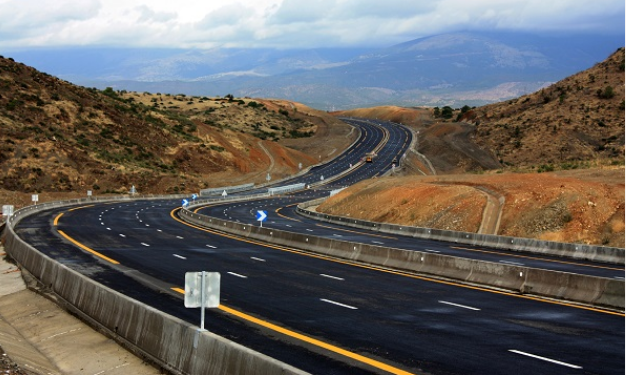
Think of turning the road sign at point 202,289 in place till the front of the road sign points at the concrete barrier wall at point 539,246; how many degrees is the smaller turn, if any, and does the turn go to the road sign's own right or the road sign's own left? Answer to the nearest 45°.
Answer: approximately 45° to the road sign's own right

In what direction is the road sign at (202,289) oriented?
away from the camera

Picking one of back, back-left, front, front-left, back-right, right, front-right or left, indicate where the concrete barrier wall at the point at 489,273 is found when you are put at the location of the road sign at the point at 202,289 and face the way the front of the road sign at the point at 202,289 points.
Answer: front-right
